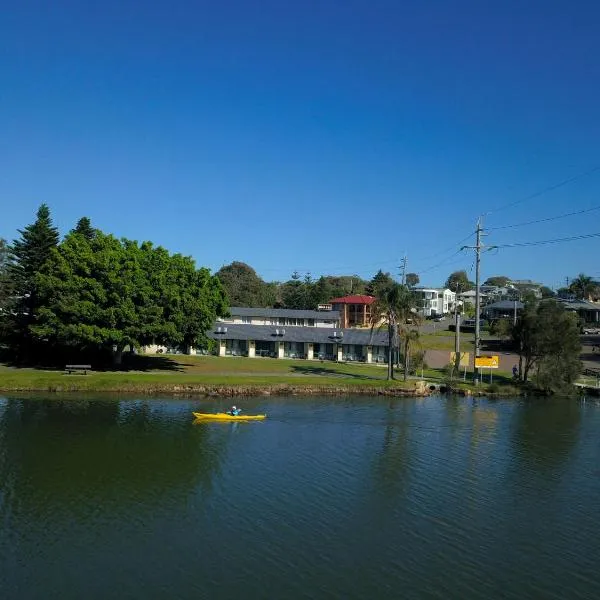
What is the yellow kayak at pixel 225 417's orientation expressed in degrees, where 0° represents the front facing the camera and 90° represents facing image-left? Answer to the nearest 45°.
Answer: approximately 90°
